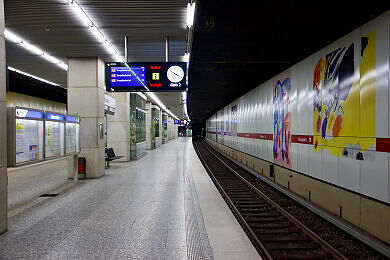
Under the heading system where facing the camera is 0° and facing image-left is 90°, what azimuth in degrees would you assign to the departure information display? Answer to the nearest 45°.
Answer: approximately 0°

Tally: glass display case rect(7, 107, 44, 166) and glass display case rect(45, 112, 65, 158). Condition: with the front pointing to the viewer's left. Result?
0

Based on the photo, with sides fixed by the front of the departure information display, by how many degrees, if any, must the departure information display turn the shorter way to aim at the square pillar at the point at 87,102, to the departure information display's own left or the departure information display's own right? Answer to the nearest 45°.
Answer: approximately 135° to the departure information display's own right

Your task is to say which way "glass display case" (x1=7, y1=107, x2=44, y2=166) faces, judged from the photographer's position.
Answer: facing the viewer and to the right of the viewer

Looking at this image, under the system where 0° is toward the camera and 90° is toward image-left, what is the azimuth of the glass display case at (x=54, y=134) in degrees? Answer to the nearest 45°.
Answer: approximately 315°

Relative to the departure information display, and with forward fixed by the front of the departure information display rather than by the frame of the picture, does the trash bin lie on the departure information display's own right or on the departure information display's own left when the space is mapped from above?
on the departure information display's own right

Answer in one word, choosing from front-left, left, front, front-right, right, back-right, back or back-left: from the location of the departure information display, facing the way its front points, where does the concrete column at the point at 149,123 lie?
back

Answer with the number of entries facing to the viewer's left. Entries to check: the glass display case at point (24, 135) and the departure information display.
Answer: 0
